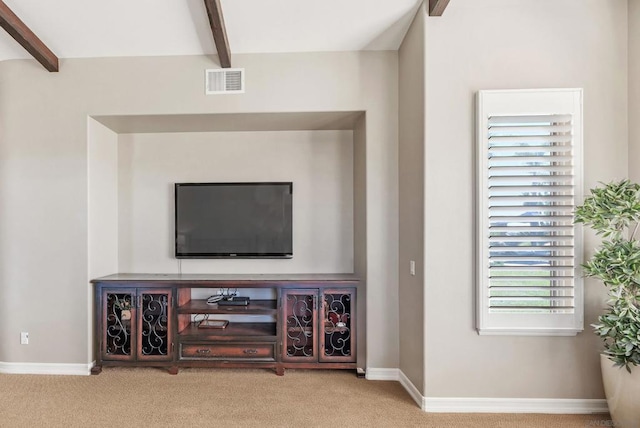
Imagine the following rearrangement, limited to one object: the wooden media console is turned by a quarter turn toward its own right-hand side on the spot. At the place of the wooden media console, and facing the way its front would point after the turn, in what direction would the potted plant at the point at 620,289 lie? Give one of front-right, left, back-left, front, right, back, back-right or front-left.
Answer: back-left

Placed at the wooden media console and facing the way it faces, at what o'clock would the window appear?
The window is roughly at 10 o'clock from the wooden media console.

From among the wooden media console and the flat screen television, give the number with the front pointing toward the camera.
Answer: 2

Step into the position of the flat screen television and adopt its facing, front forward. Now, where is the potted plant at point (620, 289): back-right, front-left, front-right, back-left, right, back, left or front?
front-left

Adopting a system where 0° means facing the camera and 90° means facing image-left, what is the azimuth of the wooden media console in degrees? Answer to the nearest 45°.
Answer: approximately 0°

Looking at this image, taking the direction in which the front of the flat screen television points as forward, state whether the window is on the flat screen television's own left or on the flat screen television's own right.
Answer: on the flat screen television's own left
